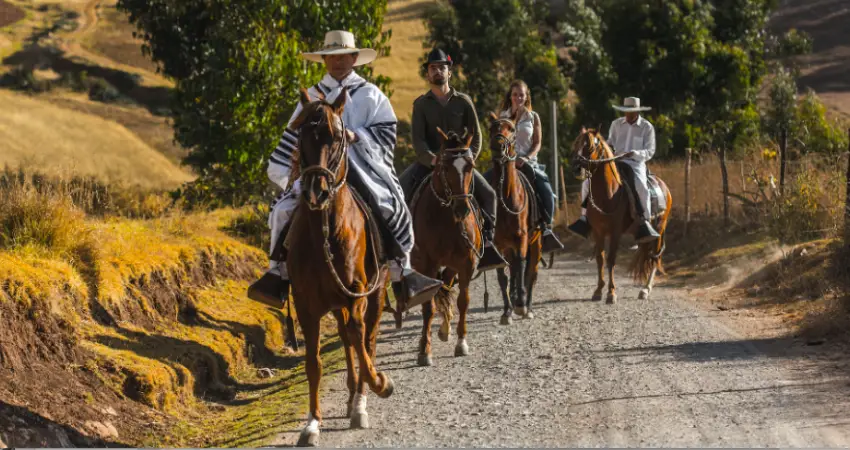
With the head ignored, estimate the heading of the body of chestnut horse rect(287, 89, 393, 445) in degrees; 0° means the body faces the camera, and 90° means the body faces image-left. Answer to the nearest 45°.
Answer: approximately 0°

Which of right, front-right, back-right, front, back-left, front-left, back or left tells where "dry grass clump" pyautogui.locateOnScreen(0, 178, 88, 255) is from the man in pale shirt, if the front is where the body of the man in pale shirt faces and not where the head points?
front-right

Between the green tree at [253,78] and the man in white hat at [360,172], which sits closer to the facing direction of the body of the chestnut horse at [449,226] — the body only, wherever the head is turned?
the man in white hat

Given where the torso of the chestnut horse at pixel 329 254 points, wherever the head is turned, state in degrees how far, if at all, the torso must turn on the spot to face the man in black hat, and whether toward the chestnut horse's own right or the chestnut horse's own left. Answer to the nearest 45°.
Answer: approximately 180°

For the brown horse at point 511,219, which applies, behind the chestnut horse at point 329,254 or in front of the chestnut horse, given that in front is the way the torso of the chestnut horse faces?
behind
